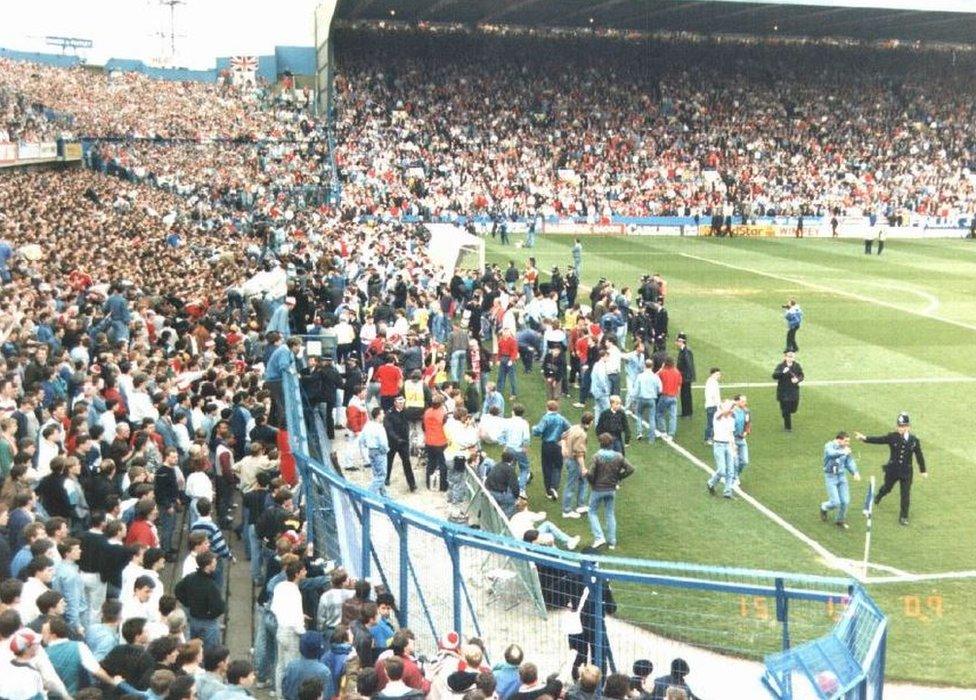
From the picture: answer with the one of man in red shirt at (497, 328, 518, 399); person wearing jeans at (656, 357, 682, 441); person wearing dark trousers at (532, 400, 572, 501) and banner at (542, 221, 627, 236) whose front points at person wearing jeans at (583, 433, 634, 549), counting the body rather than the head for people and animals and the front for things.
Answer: the banner

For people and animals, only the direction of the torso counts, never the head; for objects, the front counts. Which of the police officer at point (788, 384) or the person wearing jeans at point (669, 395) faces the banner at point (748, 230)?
the person wearing jeans

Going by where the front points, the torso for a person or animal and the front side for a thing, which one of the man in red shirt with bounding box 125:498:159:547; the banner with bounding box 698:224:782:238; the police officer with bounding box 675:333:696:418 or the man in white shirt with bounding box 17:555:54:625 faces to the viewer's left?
the police officer

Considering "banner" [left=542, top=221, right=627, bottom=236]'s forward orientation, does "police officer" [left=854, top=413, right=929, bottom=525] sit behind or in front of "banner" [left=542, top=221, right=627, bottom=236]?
in front

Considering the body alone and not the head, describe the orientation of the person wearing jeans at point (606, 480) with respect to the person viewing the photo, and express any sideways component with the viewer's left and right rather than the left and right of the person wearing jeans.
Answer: facing away from the viewer

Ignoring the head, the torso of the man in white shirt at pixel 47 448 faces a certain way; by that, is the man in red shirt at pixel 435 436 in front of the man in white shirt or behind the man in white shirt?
in front

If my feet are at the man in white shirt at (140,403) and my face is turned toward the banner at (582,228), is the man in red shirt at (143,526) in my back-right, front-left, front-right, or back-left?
back-right

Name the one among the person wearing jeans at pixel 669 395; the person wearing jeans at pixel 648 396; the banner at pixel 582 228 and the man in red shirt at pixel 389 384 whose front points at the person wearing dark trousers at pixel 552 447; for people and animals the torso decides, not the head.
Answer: the banner

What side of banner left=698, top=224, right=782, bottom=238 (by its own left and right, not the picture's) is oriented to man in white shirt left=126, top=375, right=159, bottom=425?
front
